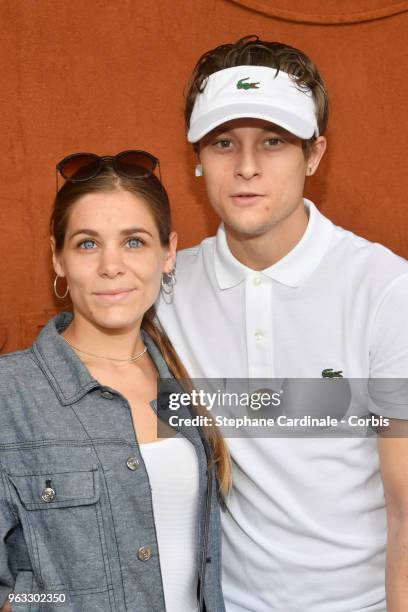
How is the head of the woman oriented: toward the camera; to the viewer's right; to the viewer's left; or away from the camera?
toward the camera

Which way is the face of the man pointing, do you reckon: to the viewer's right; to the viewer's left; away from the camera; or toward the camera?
toward the camera

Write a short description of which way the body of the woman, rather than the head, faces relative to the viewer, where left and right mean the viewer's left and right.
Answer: facing the viewer and to the right of the viewer
